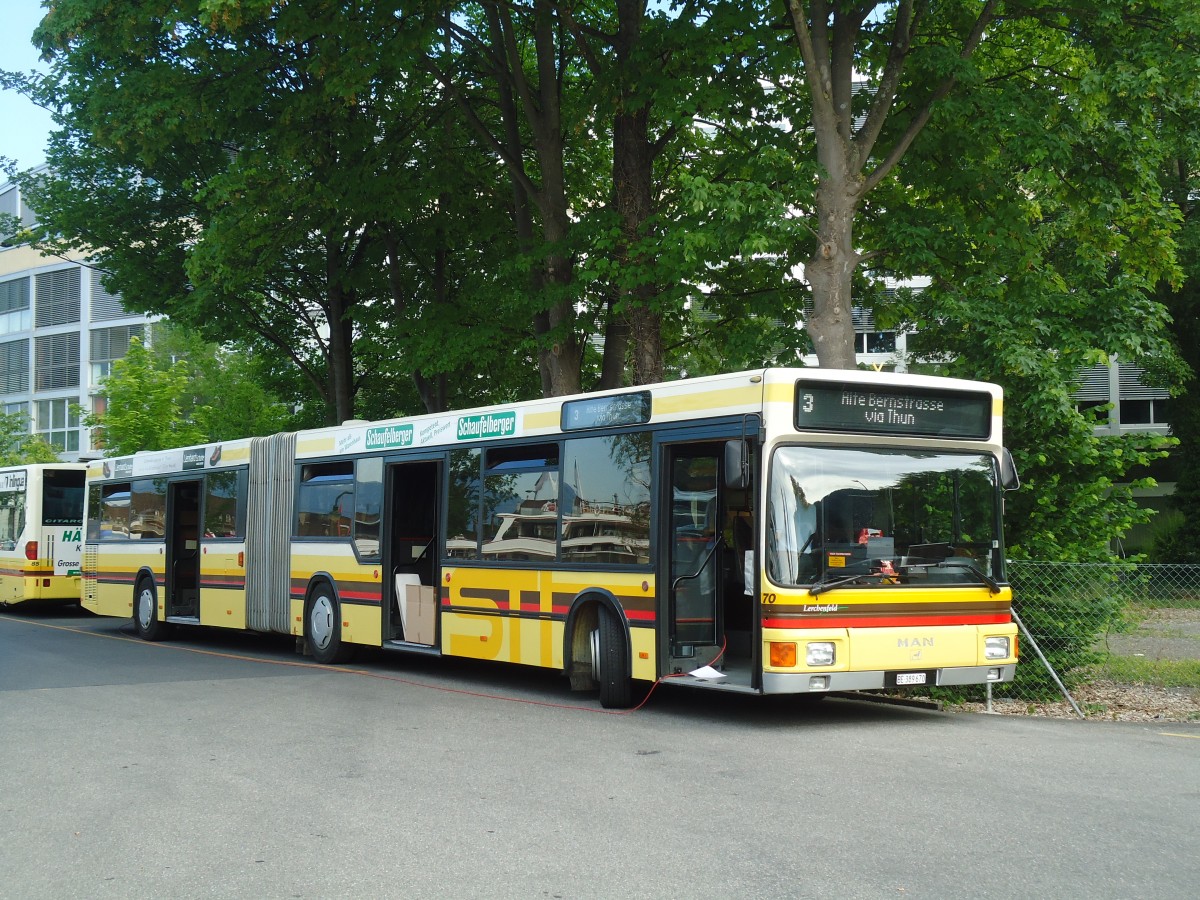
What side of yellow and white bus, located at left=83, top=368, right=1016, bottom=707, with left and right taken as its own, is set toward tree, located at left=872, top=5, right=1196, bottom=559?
front

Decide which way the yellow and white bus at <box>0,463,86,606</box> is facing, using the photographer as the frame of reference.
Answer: facing away from the viewer and to the left of the viewer

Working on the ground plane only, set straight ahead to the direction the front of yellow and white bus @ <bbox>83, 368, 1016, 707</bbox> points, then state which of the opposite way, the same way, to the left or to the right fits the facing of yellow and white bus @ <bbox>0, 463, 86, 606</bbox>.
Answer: the opposite way

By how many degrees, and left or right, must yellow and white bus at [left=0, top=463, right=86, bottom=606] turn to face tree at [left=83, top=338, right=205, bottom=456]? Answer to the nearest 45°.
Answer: approximately 45° to its right

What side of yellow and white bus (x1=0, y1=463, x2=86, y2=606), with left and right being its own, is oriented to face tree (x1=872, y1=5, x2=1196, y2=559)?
back

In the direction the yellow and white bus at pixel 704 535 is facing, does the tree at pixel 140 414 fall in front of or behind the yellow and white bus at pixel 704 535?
behind

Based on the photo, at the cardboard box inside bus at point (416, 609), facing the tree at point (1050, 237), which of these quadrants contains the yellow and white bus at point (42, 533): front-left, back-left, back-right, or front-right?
back-left

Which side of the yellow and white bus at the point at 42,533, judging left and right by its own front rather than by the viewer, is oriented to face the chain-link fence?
back

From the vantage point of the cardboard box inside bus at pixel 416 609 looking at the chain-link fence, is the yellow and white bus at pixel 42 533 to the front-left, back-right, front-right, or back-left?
back-left

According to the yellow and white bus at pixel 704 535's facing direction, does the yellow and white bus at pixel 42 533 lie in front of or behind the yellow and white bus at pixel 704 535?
behind
